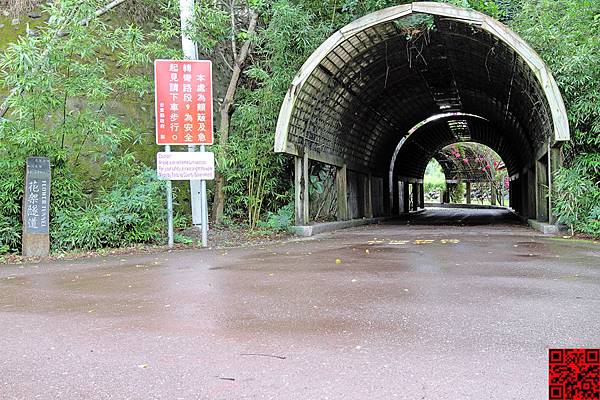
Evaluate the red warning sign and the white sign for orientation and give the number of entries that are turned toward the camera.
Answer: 2

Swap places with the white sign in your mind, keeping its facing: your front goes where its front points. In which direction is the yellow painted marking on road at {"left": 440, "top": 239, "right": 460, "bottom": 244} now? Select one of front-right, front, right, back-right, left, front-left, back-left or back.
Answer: left

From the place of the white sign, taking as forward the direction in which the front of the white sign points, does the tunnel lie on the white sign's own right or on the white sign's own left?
on the white sign's own left

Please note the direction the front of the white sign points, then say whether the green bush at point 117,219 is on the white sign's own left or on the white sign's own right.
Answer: on the white sign's own right

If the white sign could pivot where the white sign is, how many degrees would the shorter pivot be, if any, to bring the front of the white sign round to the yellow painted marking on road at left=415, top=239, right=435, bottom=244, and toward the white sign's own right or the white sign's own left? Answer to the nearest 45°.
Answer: approximately 90° to the white sign's own left

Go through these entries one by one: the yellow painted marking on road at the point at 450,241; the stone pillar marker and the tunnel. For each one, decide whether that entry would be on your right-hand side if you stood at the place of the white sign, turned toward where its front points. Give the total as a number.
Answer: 1

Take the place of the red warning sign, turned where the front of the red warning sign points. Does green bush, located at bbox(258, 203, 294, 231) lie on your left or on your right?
on your left

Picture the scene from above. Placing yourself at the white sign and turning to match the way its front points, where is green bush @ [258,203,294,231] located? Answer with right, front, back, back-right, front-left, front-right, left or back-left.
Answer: back-left

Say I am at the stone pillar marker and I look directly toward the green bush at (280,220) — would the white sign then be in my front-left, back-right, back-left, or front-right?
front-right

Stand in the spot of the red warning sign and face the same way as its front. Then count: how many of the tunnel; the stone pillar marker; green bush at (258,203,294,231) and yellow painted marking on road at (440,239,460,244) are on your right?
1

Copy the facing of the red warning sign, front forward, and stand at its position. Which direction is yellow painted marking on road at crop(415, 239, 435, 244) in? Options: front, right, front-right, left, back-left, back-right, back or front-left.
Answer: left

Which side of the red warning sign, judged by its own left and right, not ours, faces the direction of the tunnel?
left

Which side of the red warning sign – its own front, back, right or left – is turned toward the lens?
front
